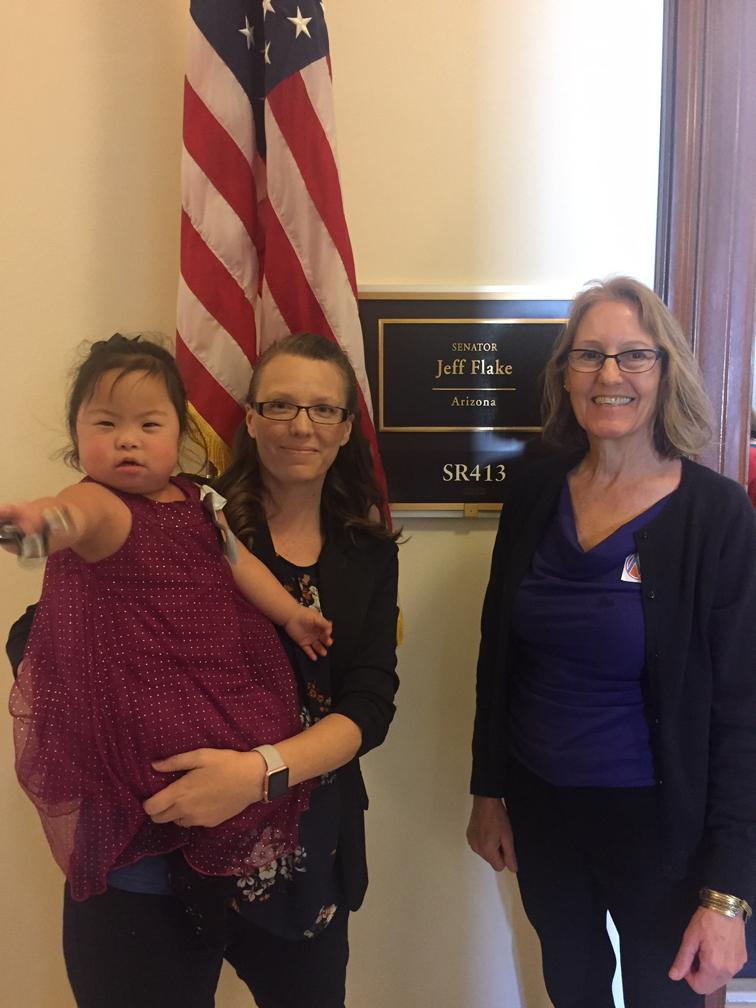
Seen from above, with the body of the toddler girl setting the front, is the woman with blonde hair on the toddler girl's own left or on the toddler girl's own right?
on the toddler girl's own left

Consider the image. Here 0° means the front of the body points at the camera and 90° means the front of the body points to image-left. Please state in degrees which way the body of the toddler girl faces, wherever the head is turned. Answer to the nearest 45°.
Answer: approximately 0°

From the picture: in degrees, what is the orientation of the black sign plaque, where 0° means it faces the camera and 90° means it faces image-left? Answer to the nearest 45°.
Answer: approximately 0°

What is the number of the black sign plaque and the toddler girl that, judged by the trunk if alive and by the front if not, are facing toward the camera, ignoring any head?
2

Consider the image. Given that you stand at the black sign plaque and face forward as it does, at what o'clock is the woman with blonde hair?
The woman with blonde hair is roughly at 11 o'clock from the black sign plaque.
